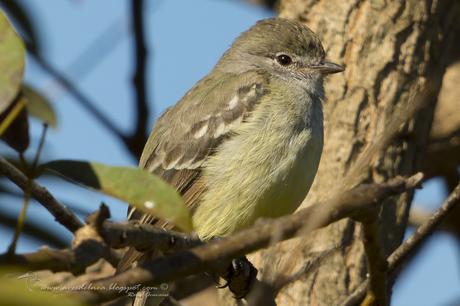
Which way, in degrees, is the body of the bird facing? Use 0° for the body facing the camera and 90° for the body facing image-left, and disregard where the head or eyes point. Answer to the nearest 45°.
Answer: approximately 315°

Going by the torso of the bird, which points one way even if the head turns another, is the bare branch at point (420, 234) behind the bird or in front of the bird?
in front

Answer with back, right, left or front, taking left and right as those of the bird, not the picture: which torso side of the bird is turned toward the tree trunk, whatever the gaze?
left

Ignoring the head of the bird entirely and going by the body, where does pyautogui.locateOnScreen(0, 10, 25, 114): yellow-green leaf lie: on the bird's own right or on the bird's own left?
on the bird's own right

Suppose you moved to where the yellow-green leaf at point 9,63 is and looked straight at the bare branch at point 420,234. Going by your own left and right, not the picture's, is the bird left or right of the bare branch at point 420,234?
left

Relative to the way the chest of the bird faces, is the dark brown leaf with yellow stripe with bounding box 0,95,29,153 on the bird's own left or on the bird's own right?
on the bird's own right

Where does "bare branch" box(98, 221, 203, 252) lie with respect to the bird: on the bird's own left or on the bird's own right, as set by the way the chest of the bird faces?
on the bird's own right

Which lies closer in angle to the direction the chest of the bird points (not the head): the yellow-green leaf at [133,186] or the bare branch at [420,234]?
the bare branch

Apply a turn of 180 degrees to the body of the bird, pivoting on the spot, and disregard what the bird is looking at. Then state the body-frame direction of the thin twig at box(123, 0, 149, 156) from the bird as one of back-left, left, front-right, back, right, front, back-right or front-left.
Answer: front
